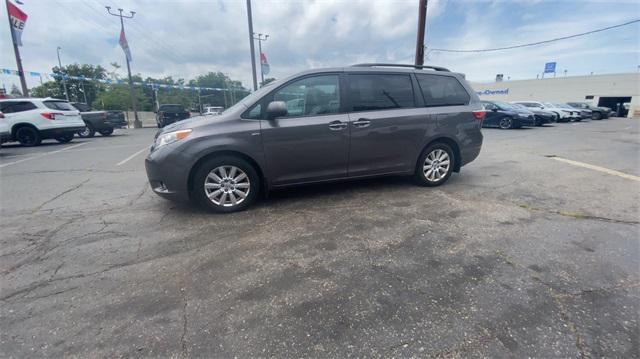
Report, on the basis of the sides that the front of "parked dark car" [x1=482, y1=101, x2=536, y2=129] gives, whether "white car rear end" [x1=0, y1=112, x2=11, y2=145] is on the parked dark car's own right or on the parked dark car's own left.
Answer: on the parked dark car's own right

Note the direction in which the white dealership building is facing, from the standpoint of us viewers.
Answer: facing the viewer and to the left of the viewer

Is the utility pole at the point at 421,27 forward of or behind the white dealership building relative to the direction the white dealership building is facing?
forward

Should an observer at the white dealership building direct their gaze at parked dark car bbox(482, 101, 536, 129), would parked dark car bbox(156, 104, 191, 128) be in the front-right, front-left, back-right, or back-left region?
front-right

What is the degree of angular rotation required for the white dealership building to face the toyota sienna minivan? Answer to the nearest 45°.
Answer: approximately 45° to its left

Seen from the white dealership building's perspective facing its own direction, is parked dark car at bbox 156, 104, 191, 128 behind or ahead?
ahead

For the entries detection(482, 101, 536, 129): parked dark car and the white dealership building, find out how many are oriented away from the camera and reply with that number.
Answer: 0

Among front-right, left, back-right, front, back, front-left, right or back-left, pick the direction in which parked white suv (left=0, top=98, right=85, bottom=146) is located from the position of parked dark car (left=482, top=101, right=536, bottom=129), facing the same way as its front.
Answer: right

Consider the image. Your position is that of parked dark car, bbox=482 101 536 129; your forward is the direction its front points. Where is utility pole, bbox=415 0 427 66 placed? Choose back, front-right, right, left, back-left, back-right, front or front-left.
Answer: right

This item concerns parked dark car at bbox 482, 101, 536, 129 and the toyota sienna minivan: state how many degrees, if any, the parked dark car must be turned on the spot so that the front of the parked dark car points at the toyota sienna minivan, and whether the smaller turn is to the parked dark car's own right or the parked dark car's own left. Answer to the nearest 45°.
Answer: approximately 45° to the parked dark car's own right
